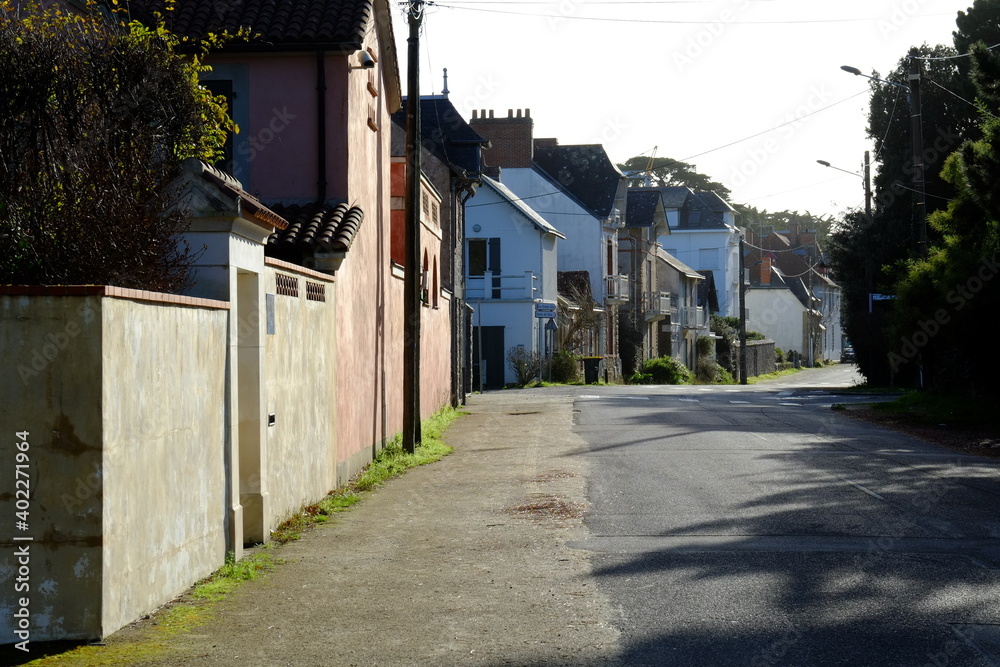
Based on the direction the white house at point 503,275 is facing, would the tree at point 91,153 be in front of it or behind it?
in front

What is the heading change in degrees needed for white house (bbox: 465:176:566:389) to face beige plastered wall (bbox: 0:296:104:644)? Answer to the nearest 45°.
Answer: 0° — it already faces it

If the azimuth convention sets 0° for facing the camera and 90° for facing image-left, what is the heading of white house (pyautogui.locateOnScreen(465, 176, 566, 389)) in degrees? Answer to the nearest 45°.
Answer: approximately 0°

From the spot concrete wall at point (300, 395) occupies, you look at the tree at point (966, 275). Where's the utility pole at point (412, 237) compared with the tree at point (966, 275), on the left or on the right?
left

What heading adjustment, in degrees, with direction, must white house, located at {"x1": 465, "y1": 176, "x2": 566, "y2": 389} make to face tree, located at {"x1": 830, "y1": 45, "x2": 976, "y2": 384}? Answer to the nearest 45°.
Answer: approximately 90° to its left

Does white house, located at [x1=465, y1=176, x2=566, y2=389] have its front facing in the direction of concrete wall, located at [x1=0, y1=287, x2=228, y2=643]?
yes

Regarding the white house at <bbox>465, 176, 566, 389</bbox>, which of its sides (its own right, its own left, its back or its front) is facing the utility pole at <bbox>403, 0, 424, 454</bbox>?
front
